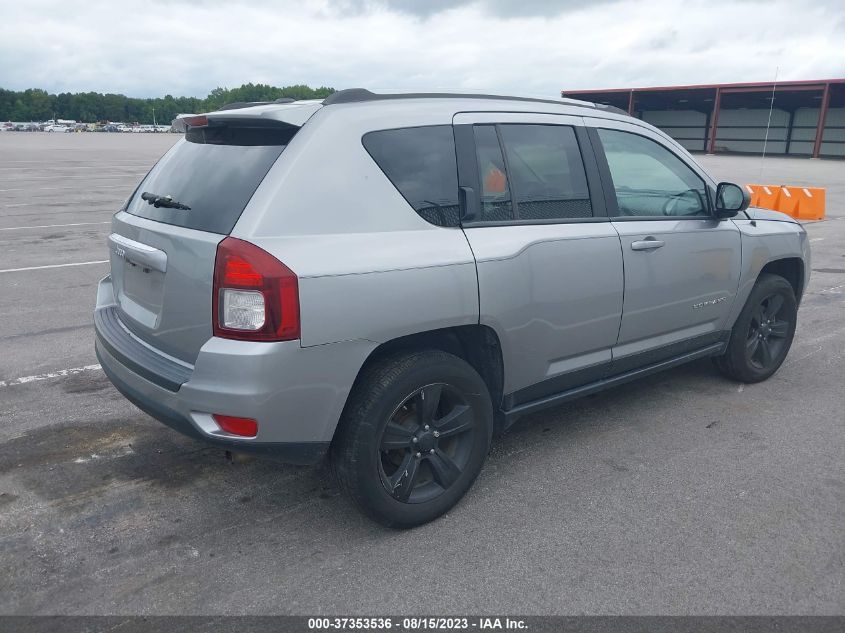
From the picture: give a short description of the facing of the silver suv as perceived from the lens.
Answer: facing away from the viewer and to the right of the viewer
